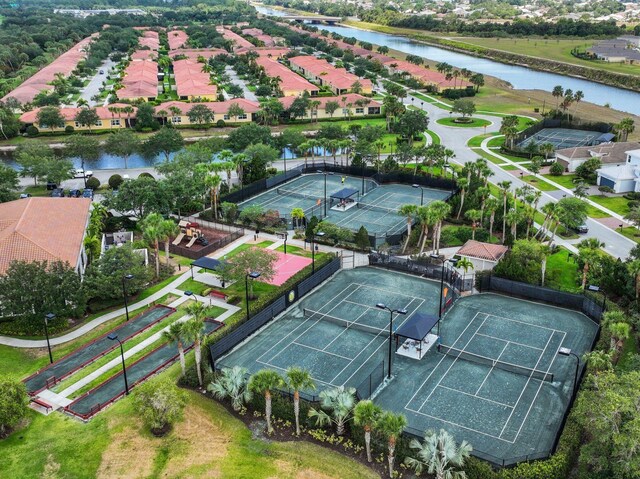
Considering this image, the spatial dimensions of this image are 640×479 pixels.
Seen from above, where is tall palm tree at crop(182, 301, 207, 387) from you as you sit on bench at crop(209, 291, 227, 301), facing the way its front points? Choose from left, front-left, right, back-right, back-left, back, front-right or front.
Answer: front-left

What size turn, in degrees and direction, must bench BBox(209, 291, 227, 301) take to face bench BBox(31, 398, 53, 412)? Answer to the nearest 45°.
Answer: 0° — it already faces it

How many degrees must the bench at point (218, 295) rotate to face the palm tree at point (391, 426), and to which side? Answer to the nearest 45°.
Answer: approximately 45° to its left

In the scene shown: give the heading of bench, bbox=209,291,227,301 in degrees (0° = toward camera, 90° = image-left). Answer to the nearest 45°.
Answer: approximately 45°

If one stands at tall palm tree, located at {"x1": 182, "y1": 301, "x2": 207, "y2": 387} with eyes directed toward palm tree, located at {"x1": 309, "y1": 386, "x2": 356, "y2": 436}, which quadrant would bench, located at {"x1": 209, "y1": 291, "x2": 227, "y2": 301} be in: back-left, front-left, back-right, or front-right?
back-left

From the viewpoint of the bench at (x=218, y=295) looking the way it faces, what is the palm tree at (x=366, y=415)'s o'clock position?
The palm tree is roughly at 10 o'clock from the bench.

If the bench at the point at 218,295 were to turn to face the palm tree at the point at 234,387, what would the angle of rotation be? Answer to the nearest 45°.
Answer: approximately 45° to its left

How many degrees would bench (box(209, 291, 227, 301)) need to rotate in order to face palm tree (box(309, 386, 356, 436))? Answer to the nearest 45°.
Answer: approximately 45° to its left

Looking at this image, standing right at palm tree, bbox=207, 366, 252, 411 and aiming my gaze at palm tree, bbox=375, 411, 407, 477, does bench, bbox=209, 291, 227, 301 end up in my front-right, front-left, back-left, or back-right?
back-left
